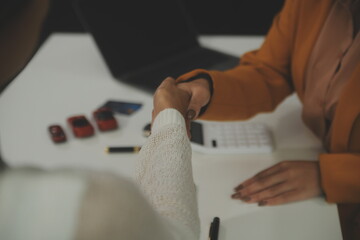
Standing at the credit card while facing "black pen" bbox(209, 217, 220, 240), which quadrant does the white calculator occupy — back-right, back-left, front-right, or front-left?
front-left

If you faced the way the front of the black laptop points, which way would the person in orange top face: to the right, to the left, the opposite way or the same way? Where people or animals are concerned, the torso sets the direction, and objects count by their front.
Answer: to the right

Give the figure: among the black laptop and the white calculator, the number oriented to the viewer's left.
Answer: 0

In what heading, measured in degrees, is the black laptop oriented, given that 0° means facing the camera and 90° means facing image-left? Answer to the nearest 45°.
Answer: approximately 315°

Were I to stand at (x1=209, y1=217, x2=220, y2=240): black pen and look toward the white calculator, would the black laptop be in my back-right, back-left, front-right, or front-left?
front-left

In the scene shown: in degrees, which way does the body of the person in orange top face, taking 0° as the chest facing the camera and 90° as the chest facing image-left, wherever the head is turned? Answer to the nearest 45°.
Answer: approximately 45°
